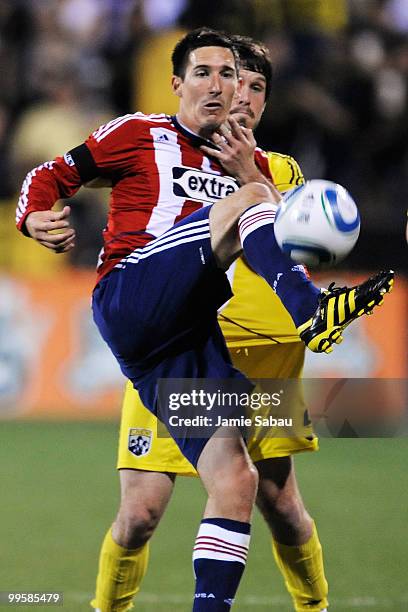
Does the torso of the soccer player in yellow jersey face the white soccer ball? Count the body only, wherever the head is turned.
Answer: yes

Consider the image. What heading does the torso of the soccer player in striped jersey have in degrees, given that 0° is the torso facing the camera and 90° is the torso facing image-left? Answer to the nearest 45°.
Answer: approximately 315°

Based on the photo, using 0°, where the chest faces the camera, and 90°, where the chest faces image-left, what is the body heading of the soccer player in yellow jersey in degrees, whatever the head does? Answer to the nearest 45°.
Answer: approximately 0°

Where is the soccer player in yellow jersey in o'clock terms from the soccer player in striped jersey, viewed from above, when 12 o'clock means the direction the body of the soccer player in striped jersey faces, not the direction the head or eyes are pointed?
The soccer player in yellow jersey is roughly at 8 o'clock from the soccer player in striped jersey.
